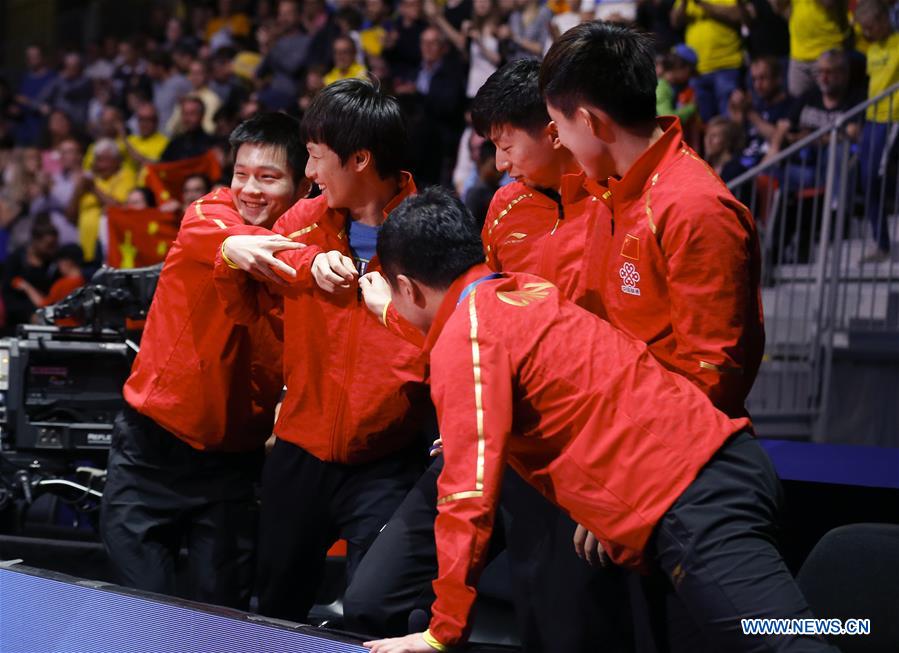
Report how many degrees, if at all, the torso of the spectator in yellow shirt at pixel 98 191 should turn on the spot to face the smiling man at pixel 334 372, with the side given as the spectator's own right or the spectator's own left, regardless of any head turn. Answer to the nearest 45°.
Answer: approximately 45° to the spectator's own left

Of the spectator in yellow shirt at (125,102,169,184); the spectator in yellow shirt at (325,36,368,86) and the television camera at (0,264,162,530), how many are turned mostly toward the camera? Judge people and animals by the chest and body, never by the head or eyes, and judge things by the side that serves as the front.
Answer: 2

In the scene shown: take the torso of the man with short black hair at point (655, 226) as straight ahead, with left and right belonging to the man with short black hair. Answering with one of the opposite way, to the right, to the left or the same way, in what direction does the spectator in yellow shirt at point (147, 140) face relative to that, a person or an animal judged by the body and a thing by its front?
to the left

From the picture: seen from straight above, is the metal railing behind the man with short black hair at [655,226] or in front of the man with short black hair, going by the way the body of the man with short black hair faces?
behind

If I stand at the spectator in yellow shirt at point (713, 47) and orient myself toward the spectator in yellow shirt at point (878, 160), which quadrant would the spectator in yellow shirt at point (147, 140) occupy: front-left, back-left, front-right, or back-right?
back-right

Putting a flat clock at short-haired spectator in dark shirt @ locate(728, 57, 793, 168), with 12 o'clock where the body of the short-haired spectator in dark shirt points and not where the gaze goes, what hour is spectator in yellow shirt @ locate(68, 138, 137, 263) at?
The spectator in yellow shirt is roughly at 2 o'clock from the short-haired spectator in dark shirt.

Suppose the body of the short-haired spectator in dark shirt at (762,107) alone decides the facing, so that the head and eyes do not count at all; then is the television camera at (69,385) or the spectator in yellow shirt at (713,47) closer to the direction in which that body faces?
the television camera

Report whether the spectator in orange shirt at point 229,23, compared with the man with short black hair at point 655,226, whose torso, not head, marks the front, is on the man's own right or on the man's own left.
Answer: on the man's own right

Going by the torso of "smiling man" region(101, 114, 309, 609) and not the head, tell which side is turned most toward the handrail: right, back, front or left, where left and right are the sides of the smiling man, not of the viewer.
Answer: left

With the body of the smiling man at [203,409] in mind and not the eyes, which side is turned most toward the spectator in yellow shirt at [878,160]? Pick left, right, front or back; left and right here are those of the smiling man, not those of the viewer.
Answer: left
